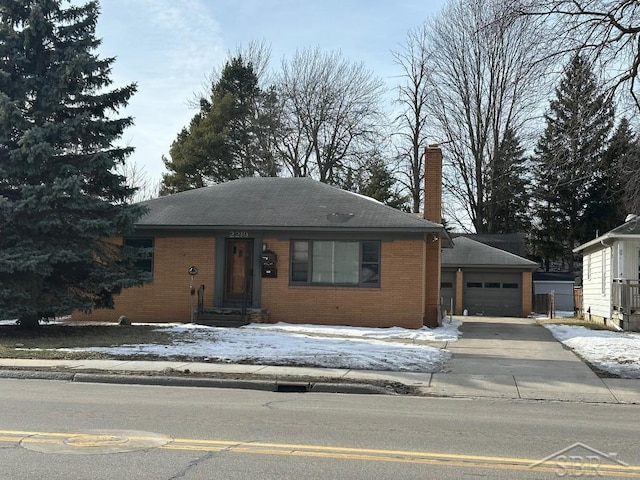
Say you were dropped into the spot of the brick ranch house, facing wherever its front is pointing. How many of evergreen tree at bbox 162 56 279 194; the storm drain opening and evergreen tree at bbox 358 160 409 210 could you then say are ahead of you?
1

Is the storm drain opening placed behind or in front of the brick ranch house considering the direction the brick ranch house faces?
in front

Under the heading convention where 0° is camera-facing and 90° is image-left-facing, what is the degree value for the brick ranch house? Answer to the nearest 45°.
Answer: approximately 0°

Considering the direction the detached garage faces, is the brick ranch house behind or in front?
in front

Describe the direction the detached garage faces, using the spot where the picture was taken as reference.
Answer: facing the viewer

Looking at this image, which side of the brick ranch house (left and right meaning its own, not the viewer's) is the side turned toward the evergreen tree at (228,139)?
back

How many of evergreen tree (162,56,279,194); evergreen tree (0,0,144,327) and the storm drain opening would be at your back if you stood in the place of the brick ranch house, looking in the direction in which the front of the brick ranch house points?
1

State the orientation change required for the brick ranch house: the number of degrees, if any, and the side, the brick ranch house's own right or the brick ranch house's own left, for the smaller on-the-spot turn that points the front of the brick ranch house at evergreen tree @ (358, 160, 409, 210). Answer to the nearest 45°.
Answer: approximately 180°

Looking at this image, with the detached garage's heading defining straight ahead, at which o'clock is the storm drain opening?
The storm drain opening is roughly at 12 o'clock from the detached garage.

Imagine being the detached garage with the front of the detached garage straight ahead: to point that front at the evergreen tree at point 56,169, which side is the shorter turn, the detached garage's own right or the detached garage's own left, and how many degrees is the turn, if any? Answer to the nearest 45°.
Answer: approximately 45° to the detached garage's own right

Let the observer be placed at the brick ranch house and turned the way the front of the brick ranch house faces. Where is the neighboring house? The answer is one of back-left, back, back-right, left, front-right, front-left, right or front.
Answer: left

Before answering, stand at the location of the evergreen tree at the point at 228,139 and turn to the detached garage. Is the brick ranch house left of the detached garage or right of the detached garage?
right

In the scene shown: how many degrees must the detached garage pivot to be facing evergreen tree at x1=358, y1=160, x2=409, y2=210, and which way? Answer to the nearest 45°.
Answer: approximately 135° to its right

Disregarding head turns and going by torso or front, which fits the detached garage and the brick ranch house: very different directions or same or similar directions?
same or similar directions
